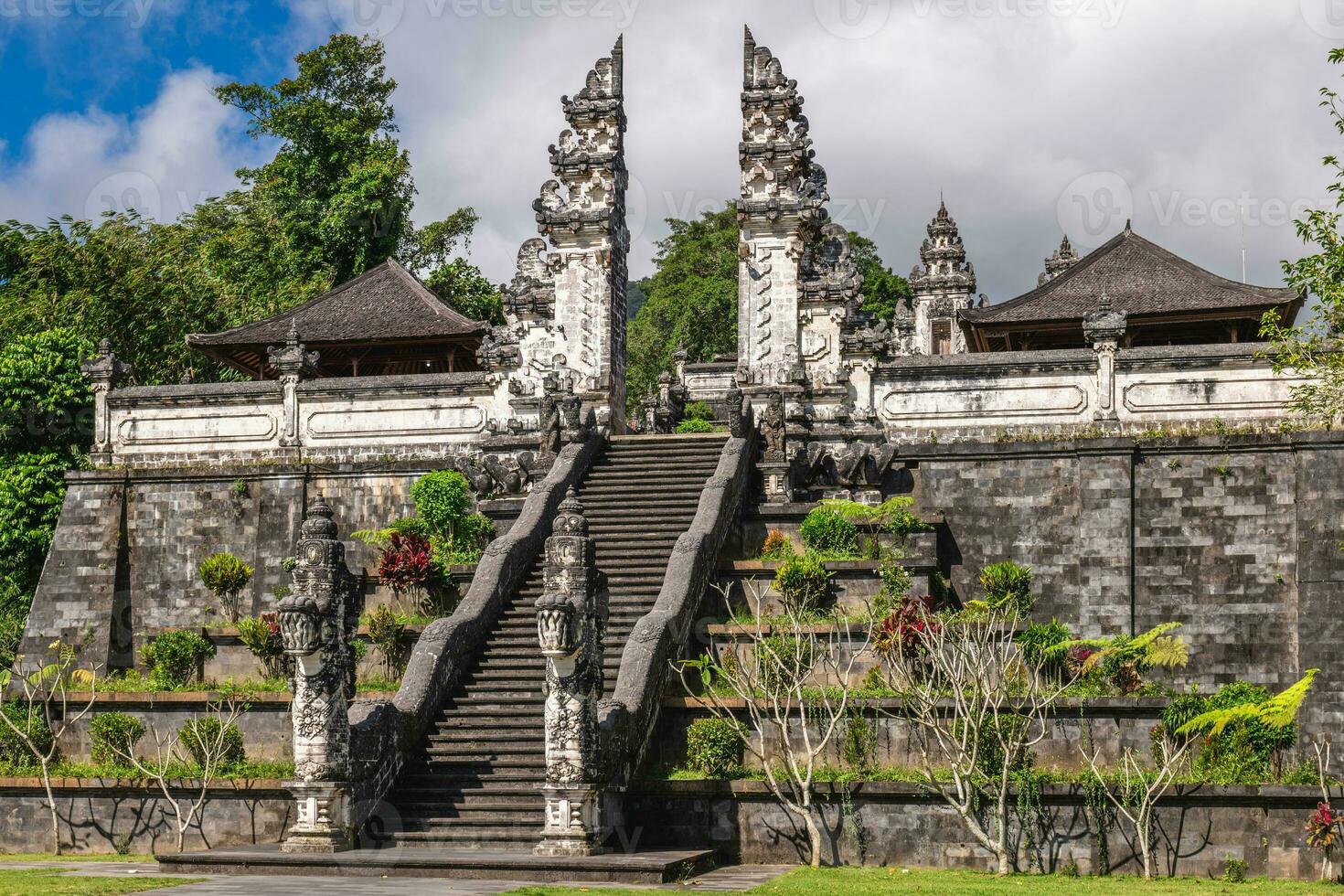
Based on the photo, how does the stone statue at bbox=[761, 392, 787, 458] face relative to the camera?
toward the camera

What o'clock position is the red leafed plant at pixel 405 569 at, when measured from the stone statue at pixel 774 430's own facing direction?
The red leafed plant is roughly at 2 o'clock from the stone statue.

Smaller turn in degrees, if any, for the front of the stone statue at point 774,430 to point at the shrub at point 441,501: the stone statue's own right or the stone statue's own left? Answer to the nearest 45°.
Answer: approximately 90° to the stone statue's own right

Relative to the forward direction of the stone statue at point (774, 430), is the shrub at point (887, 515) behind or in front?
in front

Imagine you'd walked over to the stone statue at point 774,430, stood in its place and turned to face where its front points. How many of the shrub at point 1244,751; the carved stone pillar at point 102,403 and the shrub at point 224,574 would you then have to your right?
2

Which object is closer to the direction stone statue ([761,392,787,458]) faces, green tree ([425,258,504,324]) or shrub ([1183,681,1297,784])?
the shrub

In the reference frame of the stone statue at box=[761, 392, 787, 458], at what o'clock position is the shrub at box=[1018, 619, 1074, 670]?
The shrub is roughly at 11 o'clock from the stone statue.

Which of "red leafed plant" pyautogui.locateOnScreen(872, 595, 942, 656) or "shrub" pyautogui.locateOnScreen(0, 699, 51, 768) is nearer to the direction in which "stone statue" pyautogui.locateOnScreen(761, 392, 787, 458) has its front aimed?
the red leafed plant

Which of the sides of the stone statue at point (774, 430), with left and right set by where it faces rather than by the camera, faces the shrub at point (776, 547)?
front

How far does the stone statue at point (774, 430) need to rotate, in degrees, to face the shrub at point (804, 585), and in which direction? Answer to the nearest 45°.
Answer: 0° — it already faces it

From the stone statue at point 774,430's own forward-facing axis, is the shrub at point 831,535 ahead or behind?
ahead

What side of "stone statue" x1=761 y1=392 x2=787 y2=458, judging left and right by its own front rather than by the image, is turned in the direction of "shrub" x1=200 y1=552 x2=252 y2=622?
right

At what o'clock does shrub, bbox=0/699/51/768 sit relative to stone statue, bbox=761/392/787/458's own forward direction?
The shrub is roughly at 2 o'clock from the stone statue.

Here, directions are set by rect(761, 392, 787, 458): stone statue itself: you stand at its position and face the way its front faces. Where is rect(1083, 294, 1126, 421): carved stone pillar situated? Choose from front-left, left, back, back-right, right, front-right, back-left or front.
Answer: left

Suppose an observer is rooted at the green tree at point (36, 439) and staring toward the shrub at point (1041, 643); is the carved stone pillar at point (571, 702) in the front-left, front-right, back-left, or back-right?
front-right

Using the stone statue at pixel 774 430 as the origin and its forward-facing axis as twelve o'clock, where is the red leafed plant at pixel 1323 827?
The red leafed plant is roughly at 11 o'clock from the stone statue.

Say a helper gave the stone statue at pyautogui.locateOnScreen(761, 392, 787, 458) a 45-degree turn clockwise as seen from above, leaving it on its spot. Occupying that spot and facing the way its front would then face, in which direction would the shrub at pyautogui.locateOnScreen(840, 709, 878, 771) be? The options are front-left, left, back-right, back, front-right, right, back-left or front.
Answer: front-left

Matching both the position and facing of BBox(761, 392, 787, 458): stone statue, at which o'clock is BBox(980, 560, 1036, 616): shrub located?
The shrub is roughly at 10 o'clock from the stone statue.
